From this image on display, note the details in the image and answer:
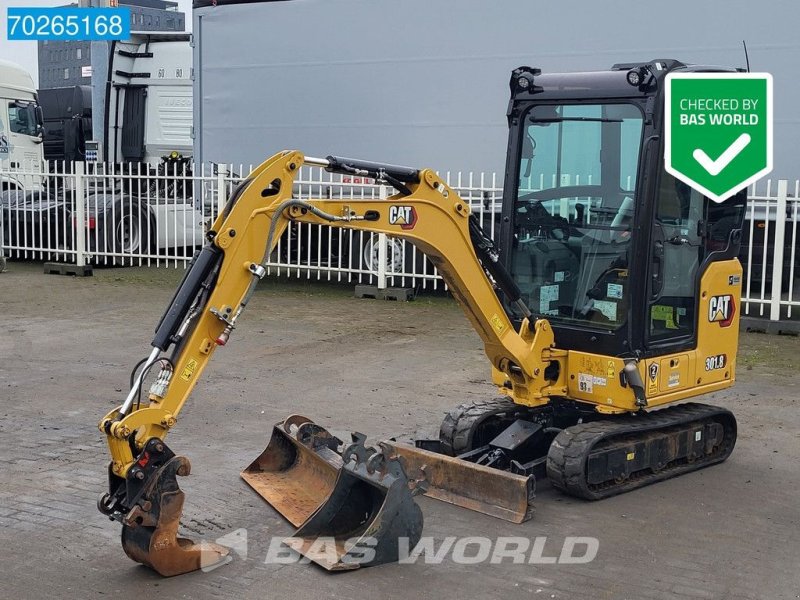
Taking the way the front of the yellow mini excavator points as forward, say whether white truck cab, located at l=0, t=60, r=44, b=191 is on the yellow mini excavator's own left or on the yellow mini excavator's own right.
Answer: on the yellow mini excavator's own right

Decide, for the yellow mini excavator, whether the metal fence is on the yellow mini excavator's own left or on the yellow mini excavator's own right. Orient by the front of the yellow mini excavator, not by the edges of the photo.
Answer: on the yellow mini excavator's own right

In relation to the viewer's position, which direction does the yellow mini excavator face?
facing the viewer and to the left of the viewer

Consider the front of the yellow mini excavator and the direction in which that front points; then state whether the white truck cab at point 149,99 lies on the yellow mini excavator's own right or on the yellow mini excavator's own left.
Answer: on the yellow mini excavator's own right
